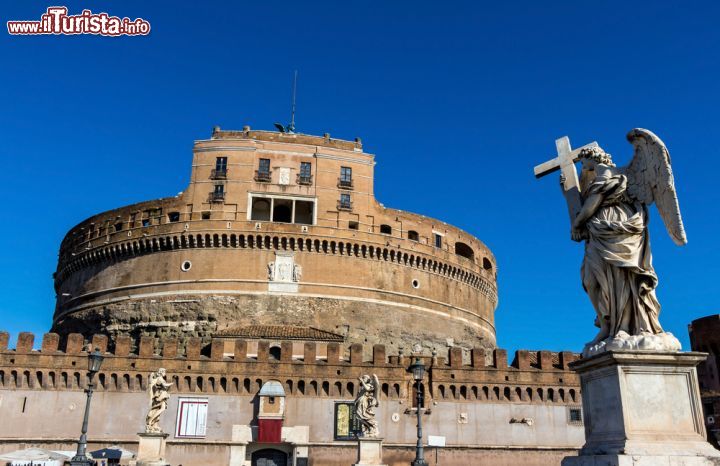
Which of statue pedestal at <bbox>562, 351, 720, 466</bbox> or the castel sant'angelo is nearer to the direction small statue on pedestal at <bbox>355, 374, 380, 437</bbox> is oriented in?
the statue pedestal

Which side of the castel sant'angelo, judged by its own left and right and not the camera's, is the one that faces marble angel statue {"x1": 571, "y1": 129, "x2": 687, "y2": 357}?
front

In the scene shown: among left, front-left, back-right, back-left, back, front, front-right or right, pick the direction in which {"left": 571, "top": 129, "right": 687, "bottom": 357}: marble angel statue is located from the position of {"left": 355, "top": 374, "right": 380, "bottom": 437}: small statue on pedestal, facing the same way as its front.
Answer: front-left

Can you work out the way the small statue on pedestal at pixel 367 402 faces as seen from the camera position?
facing the viewer and to the left of the viewer

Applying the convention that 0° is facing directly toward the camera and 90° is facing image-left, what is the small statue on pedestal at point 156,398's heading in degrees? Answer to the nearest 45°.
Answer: approximately 315°

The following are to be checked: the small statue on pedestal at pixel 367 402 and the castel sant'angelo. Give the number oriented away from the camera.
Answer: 0

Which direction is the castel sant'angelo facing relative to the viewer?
toward the camera

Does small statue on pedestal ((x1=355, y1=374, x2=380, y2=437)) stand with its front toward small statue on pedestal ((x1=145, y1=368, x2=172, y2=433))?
no

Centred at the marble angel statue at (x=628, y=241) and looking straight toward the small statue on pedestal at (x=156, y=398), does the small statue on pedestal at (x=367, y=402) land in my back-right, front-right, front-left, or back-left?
front-right

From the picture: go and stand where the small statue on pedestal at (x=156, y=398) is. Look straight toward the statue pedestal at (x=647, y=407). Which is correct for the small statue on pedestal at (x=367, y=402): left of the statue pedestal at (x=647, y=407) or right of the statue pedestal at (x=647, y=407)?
left

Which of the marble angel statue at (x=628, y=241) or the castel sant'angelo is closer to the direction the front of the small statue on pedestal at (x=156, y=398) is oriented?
the marble angel statue

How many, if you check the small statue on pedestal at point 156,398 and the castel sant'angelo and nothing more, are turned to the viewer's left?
0

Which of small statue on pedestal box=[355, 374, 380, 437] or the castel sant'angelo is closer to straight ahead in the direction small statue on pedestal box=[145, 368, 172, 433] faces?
the small statue on pedestal box=[355, 374, 380, 437]

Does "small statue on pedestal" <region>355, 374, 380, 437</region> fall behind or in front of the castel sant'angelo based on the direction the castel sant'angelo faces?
in front

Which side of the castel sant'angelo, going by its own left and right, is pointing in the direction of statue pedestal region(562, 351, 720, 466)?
front

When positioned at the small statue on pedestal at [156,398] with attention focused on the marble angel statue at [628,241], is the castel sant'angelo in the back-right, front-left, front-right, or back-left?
back-left
